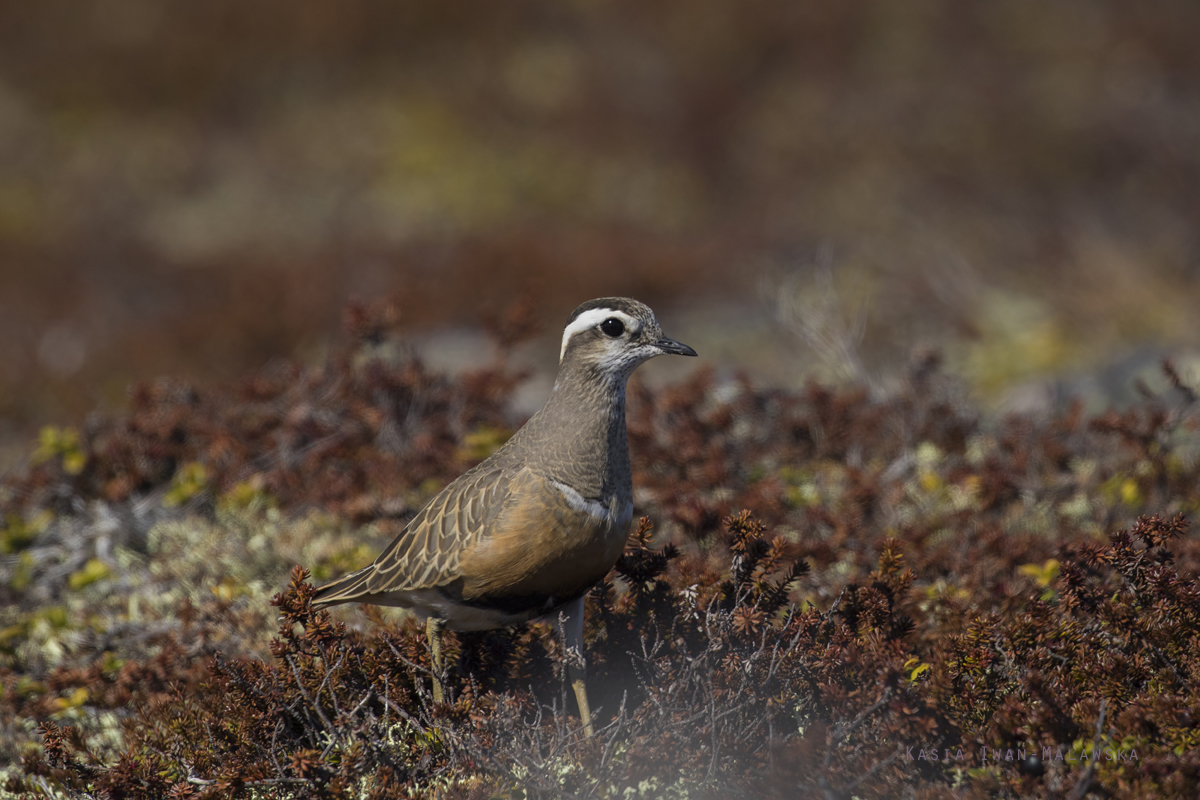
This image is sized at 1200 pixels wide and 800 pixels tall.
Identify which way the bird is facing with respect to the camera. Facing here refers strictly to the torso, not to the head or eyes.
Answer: to the viewer's right
